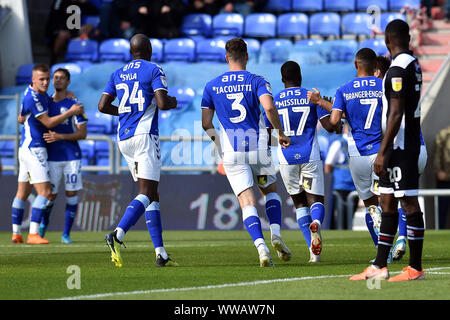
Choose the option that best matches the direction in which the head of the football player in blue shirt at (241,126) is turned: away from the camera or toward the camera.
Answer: away from the camera

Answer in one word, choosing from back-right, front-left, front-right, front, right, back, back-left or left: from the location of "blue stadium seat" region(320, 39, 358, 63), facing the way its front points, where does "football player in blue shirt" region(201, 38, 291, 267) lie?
front

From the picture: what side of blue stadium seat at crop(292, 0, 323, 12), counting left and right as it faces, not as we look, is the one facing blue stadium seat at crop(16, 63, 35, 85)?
right

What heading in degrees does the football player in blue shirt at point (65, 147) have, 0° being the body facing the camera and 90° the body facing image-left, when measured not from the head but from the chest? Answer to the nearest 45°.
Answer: approximately 45°

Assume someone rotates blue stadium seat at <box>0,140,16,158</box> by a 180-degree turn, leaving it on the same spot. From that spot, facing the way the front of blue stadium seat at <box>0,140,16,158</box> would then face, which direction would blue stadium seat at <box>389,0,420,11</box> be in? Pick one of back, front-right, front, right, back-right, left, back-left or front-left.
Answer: right

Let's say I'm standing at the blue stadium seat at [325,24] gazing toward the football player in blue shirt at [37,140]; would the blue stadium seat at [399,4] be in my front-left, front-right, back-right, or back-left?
back-left

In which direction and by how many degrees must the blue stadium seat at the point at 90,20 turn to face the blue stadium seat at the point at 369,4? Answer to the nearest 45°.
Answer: approximately 90° to its left

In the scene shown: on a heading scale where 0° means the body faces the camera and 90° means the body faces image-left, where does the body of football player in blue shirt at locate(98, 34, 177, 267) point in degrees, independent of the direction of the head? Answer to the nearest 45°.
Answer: approximately 225°

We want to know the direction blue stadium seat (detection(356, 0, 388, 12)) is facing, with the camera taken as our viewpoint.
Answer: facing the viewer

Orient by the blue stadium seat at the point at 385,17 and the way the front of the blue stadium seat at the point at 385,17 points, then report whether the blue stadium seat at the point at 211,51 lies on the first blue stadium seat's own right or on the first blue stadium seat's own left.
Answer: on the first blue stadium seat's own right

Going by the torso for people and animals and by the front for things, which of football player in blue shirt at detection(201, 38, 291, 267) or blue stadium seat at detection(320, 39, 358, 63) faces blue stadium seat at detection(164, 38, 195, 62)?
the football player in blue shirt

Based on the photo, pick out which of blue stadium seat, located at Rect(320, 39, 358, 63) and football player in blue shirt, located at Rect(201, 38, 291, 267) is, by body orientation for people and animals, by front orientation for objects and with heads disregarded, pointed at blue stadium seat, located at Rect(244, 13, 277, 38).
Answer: the football player in blue shirt

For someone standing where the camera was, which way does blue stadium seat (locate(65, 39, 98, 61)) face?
facing the viewer

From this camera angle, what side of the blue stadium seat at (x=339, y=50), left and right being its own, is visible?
front
